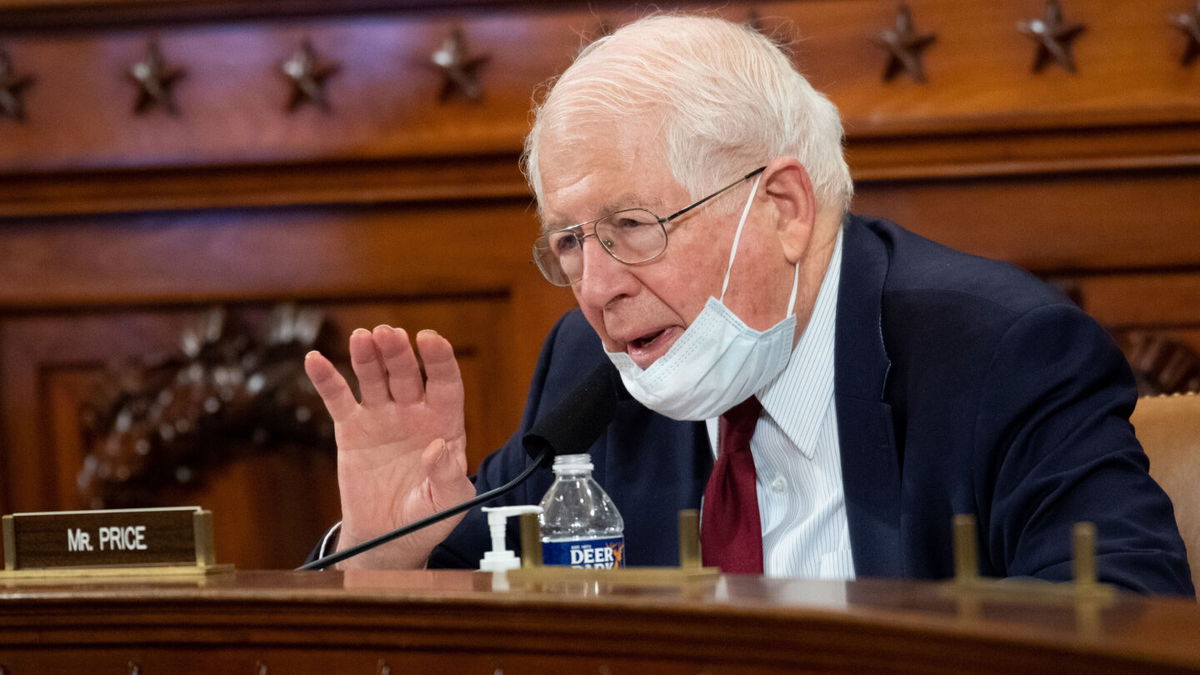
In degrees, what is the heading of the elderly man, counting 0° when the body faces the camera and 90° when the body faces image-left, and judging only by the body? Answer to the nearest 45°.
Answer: approximately 45°

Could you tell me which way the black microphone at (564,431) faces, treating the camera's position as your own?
facing to the right of the viewer
